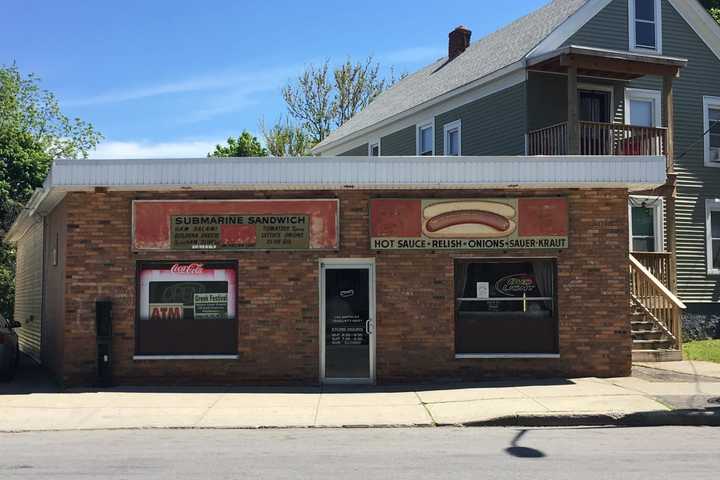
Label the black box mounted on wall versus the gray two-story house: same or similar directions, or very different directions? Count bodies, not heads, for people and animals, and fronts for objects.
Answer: same or similar directions

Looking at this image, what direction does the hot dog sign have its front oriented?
toward the camera

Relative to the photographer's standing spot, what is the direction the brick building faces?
facing the viewer

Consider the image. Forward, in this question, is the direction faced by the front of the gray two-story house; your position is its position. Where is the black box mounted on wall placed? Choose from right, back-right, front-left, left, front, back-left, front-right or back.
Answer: right

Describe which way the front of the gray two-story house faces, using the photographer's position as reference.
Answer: facing the viewer and to the right of the viewer

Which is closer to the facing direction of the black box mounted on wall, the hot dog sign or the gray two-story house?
the hot dog sign

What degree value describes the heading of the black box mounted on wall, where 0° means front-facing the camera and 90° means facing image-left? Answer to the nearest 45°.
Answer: approximately 0°

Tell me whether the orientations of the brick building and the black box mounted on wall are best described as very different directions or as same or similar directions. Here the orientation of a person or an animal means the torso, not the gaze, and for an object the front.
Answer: same or similar directions

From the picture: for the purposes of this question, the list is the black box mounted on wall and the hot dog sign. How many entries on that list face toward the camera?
2

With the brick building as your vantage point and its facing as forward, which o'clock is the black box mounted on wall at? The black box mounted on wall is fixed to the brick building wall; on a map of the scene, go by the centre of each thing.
The black box mounted on wall is roughly at 3 o'clock from the brick building.

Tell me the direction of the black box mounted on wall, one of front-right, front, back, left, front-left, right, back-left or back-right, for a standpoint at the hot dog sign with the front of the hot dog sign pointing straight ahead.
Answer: right

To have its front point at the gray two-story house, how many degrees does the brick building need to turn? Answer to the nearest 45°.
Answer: approximately 135° to its left
